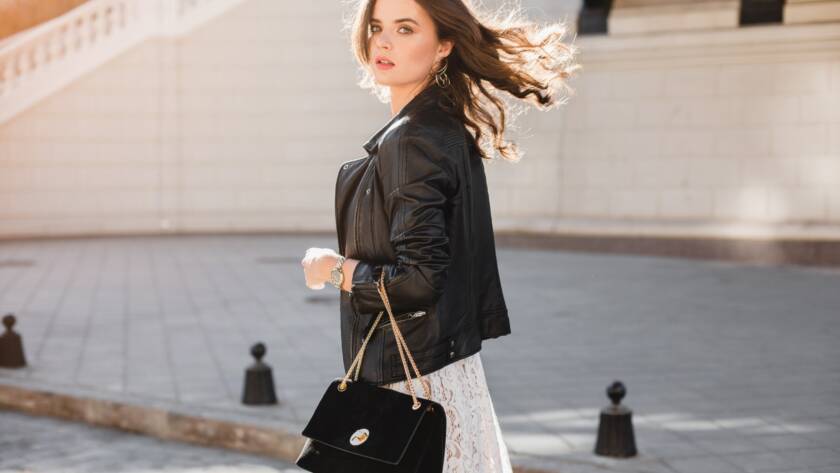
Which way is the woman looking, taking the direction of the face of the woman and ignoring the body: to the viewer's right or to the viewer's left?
to the viewer's left

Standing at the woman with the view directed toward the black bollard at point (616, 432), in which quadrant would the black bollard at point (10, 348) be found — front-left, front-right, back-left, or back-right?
front-left

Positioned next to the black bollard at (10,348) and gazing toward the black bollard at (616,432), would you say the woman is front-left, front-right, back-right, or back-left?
front-right

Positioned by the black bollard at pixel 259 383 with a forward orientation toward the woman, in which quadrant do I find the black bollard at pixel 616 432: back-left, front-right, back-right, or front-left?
front-left

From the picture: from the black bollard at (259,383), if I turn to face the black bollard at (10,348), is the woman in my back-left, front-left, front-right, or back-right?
back-left

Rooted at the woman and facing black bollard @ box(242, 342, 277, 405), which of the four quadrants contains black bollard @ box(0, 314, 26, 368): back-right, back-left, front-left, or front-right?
front-left

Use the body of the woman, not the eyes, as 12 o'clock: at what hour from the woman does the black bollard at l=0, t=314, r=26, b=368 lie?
The black bollard is roughly at 2 o'clock from the woman.

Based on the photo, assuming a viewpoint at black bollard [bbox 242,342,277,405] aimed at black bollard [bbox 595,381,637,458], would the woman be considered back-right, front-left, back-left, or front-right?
front-right

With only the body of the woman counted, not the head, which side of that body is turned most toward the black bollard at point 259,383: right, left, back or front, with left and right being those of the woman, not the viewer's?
right

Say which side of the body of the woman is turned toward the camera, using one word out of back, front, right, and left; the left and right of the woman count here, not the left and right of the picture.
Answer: left
